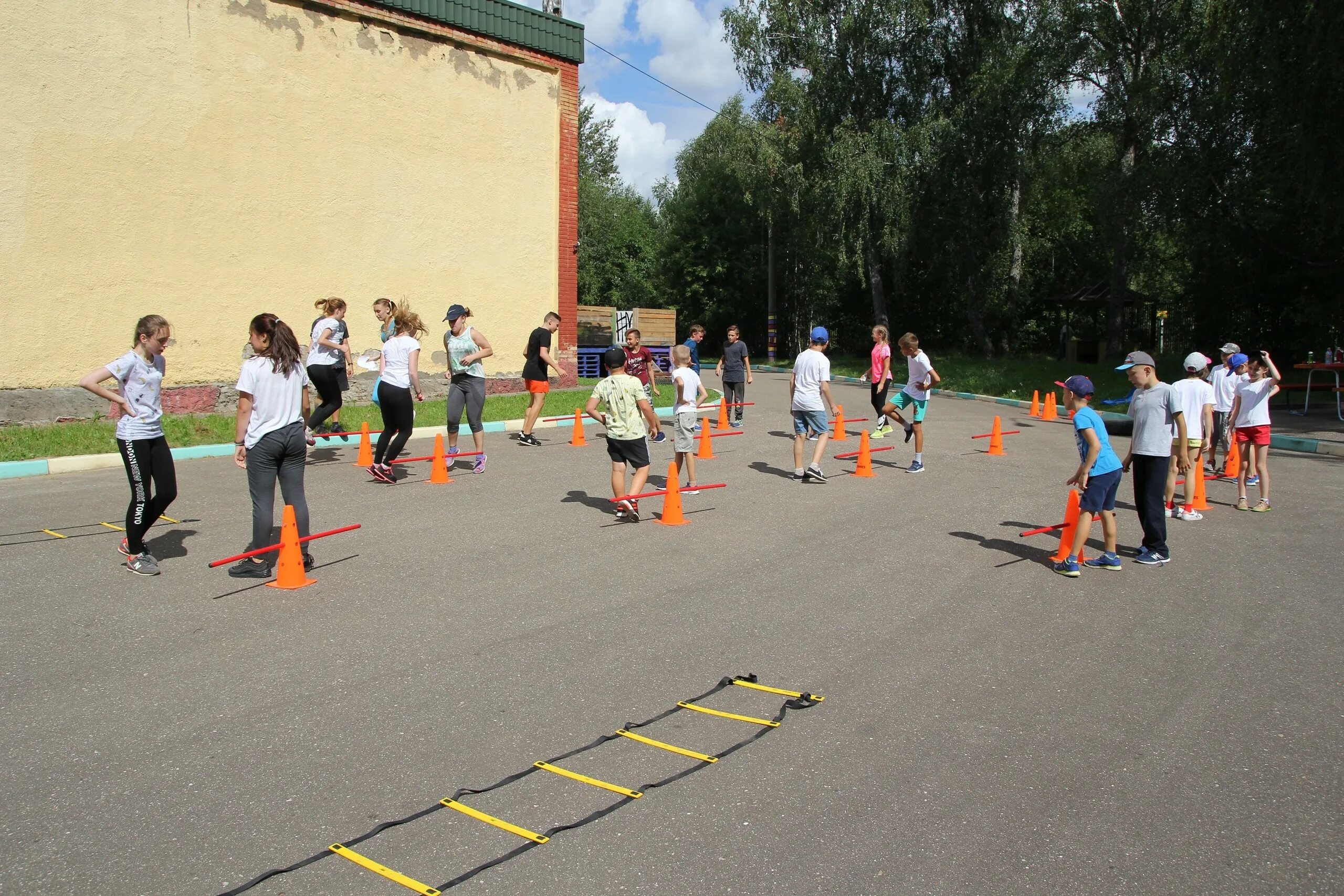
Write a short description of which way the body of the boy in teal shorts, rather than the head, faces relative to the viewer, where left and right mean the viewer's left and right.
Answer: facing to the left of the viewer

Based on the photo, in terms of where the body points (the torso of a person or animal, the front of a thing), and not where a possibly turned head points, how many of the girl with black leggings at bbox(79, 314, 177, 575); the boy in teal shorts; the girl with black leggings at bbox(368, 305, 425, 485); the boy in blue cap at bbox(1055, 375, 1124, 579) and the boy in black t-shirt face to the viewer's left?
2

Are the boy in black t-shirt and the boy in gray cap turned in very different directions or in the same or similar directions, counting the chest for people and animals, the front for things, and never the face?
very different directions

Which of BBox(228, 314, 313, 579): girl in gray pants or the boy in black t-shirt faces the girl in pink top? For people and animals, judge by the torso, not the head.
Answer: the boy in black t-shirt

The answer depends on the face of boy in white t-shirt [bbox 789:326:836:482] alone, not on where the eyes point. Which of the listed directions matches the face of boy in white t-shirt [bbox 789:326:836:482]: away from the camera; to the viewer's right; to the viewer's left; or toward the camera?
away from the camera

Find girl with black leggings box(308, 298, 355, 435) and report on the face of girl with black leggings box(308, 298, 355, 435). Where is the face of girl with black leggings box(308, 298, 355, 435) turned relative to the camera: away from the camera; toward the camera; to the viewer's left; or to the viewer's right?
to the viewer's right

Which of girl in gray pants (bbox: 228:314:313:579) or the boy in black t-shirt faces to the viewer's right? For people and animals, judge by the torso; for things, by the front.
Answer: the boy in black t-shirt

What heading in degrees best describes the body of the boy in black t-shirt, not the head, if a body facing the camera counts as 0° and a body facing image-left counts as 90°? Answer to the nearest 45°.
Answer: approximately 270°

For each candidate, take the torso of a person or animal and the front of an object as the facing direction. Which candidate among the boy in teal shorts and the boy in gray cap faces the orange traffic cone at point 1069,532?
the boy in gray cap

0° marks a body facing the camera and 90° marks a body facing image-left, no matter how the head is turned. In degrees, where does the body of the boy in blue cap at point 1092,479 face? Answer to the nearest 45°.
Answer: approximately 90°

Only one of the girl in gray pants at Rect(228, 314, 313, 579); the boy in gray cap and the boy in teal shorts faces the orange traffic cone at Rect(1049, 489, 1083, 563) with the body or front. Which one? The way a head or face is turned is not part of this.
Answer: the boy in gray cap

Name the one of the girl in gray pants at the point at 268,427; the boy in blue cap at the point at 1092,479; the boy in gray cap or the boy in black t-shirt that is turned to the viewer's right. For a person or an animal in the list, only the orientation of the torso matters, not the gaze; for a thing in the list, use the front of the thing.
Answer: the boy in black t-shirt

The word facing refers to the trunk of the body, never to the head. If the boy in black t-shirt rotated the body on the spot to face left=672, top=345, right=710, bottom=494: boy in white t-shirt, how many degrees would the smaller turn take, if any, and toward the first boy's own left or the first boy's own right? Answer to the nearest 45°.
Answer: approximately 45° to the first boy's own right

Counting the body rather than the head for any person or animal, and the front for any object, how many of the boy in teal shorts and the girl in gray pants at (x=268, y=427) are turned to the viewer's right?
0

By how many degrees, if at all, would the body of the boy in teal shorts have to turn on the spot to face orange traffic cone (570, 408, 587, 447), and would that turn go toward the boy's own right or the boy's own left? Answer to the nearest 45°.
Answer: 0° — they already face it

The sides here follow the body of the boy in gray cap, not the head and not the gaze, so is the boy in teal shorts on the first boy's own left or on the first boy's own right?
on the first boy's own right
